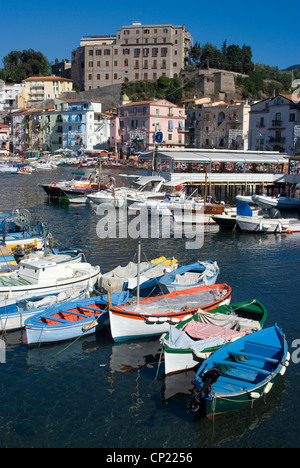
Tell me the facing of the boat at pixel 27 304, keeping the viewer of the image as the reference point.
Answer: facing away from the viewer and to the right of the viewer

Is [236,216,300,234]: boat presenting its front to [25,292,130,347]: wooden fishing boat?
no

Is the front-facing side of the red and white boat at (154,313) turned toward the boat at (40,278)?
no

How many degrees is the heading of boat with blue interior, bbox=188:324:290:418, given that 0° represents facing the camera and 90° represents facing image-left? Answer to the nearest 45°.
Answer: approximately 225°

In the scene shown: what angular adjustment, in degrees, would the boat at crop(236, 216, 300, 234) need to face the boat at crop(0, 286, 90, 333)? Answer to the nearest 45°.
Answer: approximately 90° to its left

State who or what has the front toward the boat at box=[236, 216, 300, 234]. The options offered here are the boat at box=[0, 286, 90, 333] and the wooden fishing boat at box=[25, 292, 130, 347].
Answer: the boat at box=[0, 286, 90, 333]

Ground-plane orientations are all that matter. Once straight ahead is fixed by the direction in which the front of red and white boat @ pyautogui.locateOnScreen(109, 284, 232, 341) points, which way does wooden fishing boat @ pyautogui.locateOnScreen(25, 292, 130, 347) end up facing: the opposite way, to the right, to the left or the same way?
the same way

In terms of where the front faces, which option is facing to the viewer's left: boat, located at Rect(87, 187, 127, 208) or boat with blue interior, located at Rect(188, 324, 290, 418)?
the boat

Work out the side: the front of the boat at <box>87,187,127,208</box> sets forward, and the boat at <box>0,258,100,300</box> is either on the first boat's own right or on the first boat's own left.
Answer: on the first boat's own left

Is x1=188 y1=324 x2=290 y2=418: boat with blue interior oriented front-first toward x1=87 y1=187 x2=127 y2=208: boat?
no

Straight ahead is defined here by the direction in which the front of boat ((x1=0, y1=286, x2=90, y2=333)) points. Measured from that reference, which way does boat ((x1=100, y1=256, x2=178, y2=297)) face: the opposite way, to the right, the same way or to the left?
the same way

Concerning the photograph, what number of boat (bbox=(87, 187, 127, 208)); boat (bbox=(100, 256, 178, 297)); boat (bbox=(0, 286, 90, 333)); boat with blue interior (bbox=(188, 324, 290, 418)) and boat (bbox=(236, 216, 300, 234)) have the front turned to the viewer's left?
2

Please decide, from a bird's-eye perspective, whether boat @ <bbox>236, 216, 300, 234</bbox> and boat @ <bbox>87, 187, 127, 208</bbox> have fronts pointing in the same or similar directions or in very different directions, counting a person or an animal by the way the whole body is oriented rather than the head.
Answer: same or similar directions

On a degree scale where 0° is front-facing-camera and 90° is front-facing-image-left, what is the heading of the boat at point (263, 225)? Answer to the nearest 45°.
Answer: approximately 90°

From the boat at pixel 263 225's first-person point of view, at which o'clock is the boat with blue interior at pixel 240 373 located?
The boat with blue interior is roughly at 9 o'clock from the boat.

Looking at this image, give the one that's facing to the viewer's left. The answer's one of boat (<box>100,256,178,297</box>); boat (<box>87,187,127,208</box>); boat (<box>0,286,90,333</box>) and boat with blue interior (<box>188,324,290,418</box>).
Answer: boat (<box>87,187,127,208</box>)
